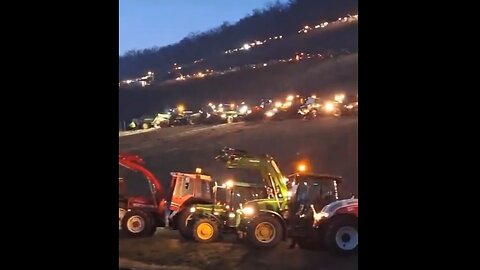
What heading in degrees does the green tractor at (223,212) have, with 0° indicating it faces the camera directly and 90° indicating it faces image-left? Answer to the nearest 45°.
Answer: approximately 90°
